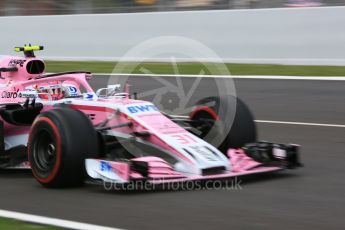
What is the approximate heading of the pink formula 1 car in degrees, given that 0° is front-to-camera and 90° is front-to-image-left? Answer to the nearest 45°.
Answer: approximately 315°
